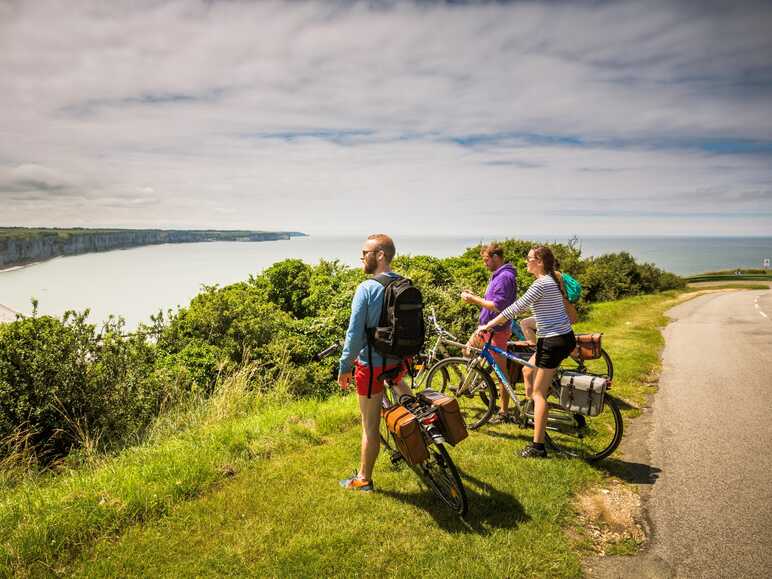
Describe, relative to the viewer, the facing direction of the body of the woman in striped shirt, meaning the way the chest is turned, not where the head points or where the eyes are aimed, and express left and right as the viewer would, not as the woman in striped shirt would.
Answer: facing to the left of the viewer

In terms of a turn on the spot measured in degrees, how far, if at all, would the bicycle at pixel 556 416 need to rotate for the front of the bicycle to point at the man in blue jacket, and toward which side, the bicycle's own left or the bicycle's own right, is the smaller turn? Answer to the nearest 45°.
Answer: approximately 45° to the bicycle's own left

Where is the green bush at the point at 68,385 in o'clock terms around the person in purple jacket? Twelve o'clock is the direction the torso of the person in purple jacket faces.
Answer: The green bush is roughly at 12 o'clock from the person in purple jacket.

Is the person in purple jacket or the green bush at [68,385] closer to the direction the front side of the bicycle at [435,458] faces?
the green bush

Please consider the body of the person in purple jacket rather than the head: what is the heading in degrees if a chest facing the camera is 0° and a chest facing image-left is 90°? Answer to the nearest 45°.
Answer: approximately 90°

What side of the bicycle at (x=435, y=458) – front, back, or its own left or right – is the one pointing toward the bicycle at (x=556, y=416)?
right

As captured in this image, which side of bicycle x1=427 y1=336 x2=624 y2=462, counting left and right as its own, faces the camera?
left

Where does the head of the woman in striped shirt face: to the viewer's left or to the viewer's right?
to the viewer's left

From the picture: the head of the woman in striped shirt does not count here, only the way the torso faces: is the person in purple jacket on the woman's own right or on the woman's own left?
on the woman's own right
